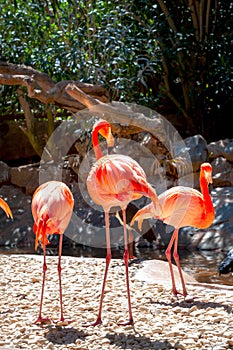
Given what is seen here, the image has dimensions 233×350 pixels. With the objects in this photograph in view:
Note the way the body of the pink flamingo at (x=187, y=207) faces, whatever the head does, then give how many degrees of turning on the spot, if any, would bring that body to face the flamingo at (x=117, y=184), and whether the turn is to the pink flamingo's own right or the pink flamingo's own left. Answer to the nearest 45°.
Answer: approximately 135° to the pink flamingo's own right

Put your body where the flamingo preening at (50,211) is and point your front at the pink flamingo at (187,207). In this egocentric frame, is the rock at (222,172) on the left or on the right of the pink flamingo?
left

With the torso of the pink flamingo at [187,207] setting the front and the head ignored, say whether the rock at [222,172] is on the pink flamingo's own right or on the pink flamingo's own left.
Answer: on the pink flamingo's own left

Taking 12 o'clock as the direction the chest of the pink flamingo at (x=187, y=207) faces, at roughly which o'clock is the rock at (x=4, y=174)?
The rock is roughly at 8 o'clock from the pink flamingo.

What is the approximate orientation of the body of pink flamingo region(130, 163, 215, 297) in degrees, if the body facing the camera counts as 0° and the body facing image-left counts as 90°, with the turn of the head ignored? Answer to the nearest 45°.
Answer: approximately 270°

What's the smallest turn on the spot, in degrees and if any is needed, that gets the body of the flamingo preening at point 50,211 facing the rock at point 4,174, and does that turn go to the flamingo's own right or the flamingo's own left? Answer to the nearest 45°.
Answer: approximately 45° to the flamingo's own left

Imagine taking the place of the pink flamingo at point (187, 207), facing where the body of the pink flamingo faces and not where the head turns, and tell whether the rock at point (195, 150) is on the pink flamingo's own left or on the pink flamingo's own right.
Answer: on the pink flamingo's own left
